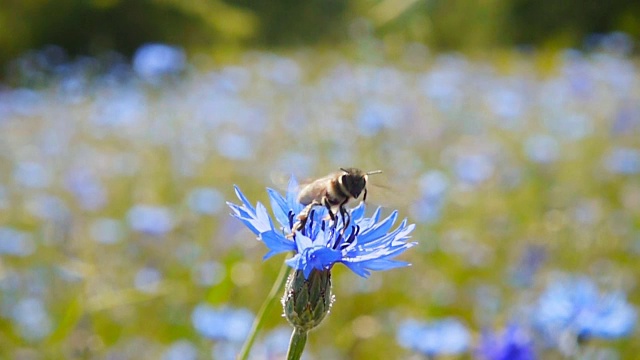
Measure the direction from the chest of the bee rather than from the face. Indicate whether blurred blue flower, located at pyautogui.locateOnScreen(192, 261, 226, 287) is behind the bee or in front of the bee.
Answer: behind

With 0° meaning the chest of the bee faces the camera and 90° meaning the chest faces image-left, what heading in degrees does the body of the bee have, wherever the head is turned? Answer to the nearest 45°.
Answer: approximately 315°

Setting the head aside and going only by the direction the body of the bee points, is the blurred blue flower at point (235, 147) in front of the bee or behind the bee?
behind

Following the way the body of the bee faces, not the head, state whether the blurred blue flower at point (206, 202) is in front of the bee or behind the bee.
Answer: behind

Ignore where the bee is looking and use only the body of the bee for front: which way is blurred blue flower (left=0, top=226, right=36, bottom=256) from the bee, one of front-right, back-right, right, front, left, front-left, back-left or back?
back

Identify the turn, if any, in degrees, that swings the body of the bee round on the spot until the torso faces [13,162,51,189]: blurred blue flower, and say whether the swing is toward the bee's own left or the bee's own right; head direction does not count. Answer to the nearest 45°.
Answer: approximately 180°

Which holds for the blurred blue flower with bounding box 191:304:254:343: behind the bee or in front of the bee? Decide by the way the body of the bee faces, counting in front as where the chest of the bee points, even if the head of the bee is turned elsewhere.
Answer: behind

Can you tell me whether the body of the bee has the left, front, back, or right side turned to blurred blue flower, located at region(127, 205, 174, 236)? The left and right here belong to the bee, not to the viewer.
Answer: back
